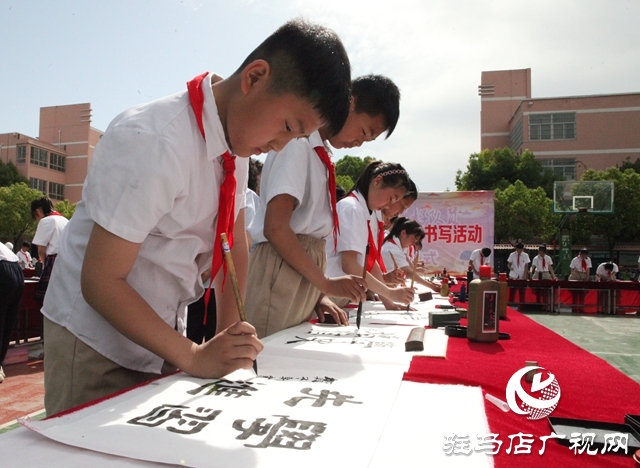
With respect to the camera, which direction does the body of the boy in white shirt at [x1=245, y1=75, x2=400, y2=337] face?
to the viewer's right

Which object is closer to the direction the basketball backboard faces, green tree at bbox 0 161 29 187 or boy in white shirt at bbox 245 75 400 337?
the boy in white shirt

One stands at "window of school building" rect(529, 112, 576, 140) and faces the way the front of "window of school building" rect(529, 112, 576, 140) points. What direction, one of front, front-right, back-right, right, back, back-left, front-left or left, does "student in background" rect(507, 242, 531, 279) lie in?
front-left

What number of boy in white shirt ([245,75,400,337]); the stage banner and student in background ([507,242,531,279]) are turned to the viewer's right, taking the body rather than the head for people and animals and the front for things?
1

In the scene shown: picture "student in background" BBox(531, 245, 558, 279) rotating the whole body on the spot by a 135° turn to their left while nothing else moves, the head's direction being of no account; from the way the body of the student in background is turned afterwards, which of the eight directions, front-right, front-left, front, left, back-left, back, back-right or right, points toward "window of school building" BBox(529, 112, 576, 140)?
front-left

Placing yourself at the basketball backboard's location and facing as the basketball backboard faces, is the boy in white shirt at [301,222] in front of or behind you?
in front

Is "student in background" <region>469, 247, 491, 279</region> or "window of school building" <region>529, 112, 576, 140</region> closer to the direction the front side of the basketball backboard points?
the student in background

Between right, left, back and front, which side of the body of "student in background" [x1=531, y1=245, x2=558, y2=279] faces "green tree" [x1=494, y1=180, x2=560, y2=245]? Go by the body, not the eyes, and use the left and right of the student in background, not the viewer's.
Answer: back
